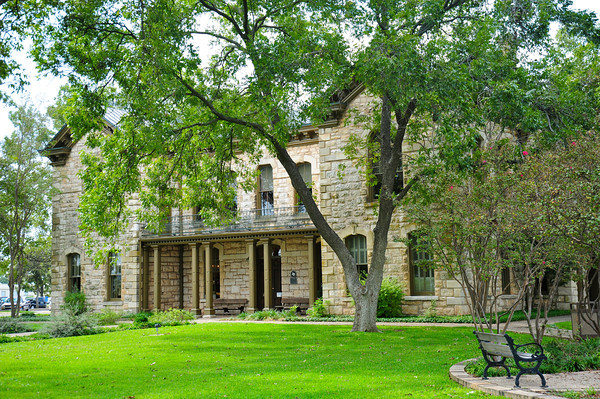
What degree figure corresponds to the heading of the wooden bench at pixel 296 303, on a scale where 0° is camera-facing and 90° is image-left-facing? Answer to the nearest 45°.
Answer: approximately 0°

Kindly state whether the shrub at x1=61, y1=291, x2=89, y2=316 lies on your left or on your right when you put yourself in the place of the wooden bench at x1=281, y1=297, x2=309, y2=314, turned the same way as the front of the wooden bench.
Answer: on your right

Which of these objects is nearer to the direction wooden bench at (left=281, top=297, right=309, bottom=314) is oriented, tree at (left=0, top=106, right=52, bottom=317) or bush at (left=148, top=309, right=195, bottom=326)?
the bush

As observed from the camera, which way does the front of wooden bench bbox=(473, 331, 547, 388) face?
facing away from the viewer and to the right of the viewer

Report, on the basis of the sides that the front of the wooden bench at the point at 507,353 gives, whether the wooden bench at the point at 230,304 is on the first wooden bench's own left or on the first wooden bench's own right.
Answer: on the first wooden bench's own left

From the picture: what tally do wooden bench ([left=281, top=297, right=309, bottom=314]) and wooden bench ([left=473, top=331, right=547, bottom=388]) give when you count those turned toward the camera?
1

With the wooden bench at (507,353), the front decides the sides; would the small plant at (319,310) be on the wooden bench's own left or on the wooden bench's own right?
on the wooden bench's own left

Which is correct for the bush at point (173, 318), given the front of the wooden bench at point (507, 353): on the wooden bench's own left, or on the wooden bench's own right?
on the wooden bench's own left
